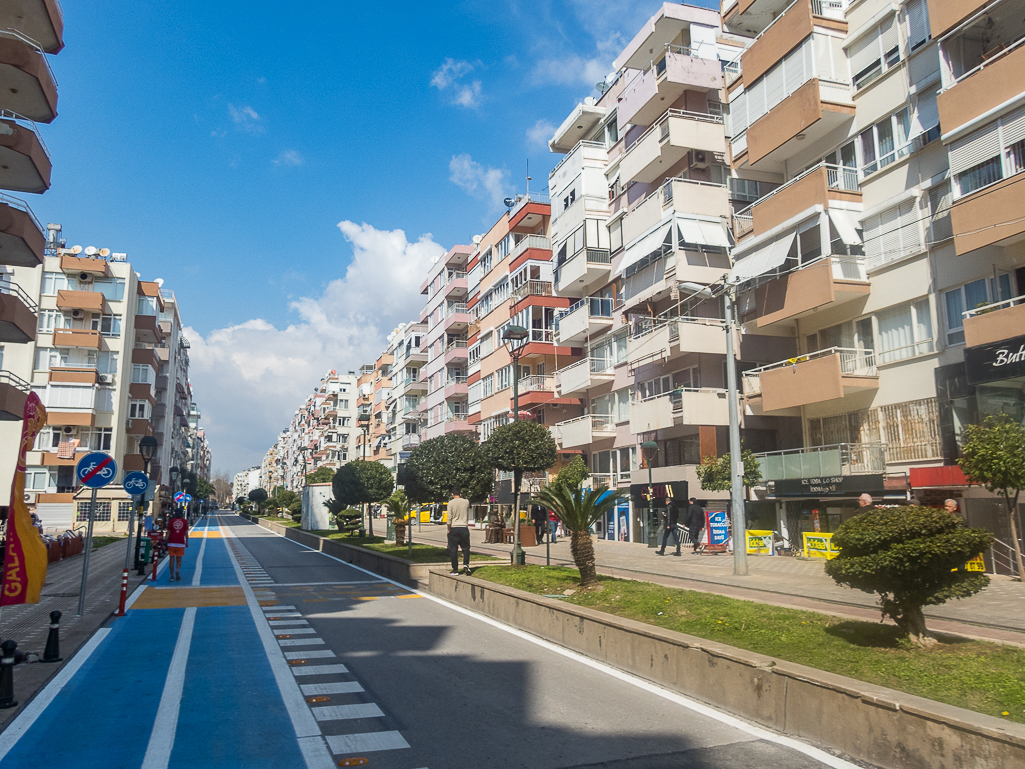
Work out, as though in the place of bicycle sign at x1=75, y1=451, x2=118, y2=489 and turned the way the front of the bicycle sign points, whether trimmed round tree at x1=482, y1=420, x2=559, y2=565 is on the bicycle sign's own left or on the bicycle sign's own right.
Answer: on the bicycle sign's own left

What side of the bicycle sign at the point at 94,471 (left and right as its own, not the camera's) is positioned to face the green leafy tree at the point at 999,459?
left

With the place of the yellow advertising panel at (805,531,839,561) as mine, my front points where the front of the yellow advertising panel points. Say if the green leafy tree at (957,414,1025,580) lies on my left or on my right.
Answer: on my left

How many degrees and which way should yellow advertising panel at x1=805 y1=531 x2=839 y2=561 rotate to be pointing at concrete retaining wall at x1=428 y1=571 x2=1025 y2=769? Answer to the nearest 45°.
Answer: approximately 45° to its left

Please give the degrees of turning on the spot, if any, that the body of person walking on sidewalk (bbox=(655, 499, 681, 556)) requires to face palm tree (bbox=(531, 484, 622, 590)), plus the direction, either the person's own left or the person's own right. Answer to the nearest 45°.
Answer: approximately 90° to the person's own left

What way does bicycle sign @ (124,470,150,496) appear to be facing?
toward the camera

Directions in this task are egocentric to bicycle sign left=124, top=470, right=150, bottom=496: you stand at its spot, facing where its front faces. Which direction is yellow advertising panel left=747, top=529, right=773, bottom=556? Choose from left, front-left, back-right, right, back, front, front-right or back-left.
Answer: left

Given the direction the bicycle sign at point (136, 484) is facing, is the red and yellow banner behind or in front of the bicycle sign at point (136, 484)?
in front

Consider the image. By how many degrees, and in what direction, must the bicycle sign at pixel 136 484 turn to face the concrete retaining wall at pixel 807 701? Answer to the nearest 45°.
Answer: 0° — it already faces it

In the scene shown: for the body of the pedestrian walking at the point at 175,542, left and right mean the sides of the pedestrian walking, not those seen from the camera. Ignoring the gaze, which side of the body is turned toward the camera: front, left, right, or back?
back

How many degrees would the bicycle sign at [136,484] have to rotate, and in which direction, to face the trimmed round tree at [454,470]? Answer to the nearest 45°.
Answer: approximately 135° to its left
